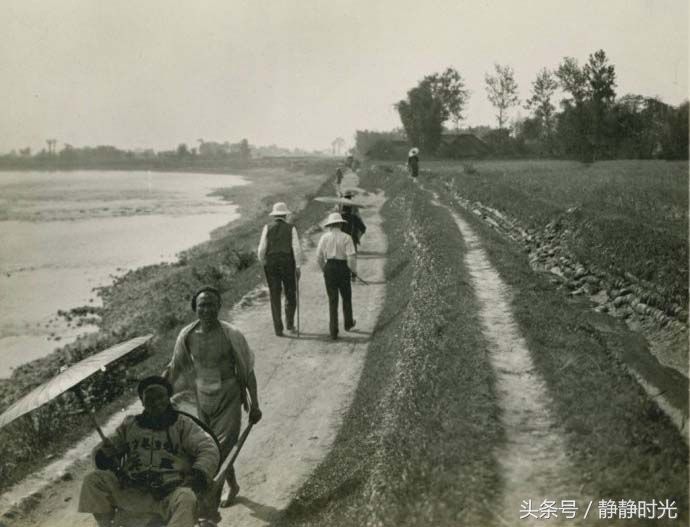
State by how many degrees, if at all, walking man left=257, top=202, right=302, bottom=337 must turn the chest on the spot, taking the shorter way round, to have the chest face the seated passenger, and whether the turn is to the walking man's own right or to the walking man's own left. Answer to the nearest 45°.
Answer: approximately 180°

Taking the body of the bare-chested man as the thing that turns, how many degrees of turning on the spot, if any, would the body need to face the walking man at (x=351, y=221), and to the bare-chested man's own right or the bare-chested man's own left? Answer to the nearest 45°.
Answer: approximately 180°

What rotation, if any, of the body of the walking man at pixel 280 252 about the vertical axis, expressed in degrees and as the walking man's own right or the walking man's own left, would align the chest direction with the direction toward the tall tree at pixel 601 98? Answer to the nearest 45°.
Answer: approximately 45° to the walking man's own right

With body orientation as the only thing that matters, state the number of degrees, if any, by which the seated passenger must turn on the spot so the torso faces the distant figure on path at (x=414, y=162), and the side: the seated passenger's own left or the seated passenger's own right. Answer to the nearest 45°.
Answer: approximately 135° to the seated passenger's own left

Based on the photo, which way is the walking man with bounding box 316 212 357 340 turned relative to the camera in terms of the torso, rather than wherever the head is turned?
away from the camera

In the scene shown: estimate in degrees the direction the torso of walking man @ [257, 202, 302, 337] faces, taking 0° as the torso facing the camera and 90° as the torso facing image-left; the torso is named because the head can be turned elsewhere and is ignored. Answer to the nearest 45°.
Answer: approximately 180°

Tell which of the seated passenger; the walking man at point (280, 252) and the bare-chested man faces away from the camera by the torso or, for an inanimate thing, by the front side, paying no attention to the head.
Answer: the walking man

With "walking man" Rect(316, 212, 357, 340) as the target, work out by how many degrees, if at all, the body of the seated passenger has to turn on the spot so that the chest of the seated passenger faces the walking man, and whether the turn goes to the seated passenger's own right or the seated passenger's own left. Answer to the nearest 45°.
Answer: approximately 135° to the seated passenger's own left

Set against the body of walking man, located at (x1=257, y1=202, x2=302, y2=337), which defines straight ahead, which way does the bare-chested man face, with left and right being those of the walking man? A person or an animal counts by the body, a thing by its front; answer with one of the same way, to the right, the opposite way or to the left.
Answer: the opposite way

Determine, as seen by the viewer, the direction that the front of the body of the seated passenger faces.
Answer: toward the camera

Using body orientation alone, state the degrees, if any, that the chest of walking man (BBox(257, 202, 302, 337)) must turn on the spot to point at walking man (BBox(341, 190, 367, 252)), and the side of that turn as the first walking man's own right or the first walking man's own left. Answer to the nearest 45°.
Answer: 0° — they already face them

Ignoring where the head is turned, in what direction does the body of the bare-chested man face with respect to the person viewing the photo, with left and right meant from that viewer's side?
facing the viewer
